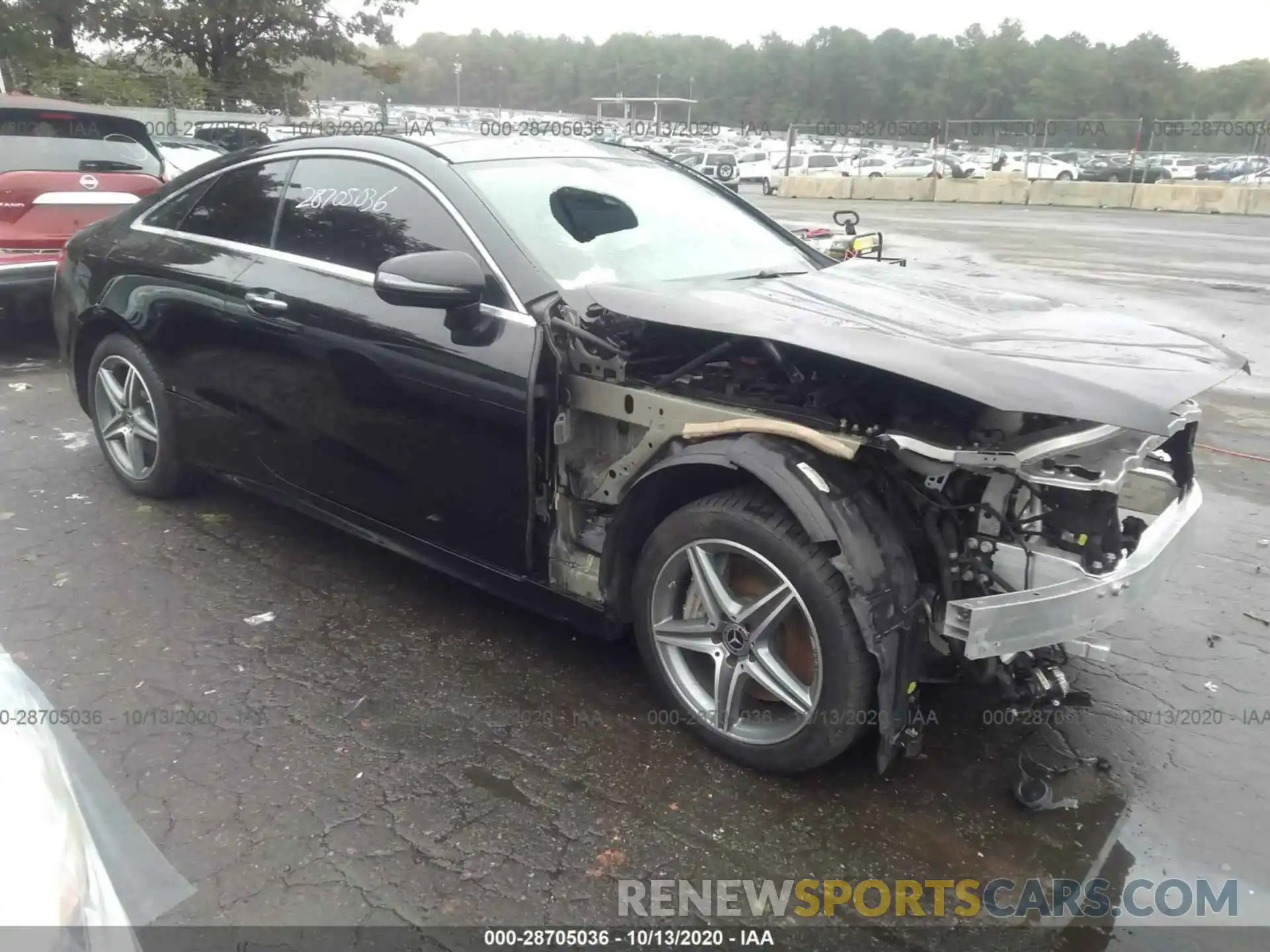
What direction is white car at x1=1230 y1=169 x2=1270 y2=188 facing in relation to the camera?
to the viewer's left

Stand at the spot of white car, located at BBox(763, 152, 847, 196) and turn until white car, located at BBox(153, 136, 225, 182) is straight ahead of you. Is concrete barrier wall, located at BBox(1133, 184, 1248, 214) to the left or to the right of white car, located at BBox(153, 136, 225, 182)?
left

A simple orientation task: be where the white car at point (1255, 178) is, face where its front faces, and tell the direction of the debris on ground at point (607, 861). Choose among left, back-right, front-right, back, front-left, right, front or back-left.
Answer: left

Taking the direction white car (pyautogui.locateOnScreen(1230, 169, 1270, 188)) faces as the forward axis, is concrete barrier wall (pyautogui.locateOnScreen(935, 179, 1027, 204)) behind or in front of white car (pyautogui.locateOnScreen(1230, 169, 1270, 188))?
in front

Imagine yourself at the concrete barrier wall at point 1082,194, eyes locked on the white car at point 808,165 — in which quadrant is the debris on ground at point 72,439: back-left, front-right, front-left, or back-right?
back-left

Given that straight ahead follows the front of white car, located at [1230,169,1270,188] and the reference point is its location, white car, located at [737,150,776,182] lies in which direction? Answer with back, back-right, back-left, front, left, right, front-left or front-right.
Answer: front

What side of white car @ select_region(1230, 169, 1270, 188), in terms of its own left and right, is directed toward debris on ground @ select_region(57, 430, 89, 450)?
left

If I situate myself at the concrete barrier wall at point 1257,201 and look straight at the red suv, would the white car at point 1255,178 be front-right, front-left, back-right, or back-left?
back-right

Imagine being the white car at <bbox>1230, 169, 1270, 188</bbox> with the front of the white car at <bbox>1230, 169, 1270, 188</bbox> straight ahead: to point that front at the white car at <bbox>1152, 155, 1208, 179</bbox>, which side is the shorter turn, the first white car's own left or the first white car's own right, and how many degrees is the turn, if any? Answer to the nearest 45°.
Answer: approximately 45° to the first white car's own right

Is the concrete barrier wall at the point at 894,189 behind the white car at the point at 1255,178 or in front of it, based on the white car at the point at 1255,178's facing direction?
in front

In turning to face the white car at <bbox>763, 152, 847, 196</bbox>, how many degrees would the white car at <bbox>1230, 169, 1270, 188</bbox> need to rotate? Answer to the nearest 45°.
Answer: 0° — it already faces it
